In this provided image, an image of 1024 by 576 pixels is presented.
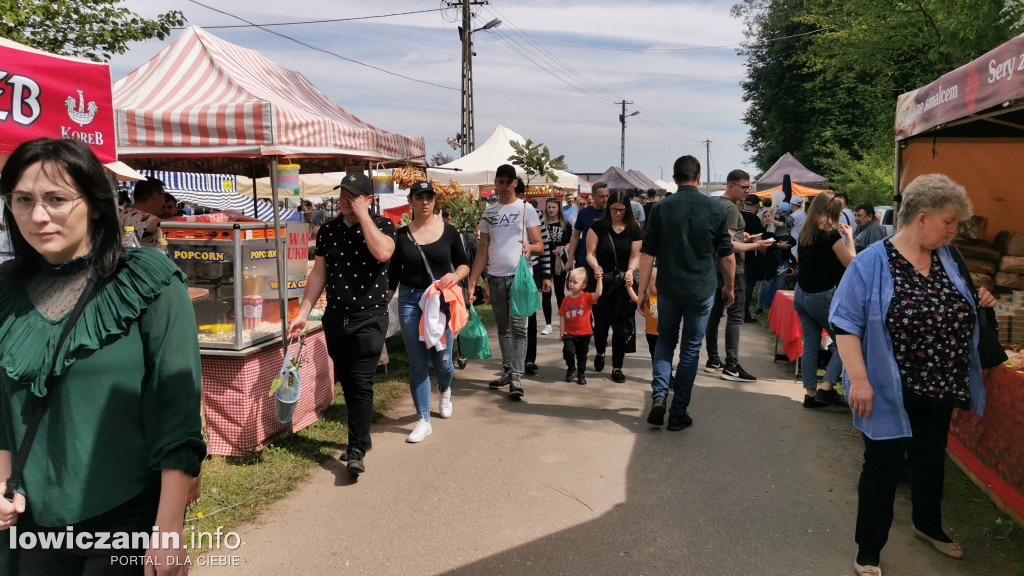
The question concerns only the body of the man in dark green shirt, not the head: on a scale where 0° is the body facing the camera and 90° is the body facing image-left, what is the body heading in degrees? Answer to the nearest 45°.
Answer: approximately 180°

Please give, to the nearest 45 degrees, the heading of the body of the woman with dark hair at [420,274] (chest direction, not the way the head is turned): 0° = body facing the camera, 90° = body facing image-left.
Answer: approximately 0°

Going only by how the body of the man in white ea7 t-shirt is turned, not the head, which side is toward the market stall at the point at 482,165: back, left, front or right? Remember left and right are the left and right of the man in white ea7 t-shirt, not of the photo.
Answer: back

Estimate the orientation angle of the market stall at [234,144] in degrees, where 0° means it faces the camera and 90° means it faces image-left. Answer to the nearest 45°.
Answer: approximately 315°

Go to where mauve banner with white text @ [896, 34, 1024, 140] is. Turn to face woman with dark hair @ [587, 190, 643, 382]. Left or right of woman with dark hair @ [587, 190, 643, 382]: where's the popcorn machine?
left

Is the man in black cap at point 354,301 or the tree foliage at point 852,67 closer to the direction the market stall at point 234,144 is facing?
the man in black cap
